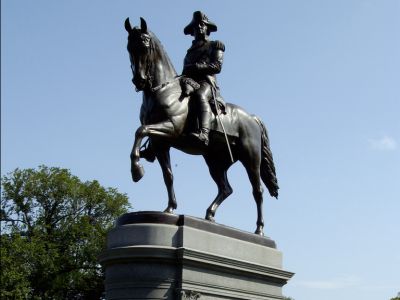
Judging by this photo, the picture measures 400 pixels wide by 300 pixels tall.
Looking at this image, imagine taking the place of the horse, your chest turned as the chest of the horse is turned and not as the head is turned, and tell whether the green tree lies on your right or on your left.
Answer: on your right

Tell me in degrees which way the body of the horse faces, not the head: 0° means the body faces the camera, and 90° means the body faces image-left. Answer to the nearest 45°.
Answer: approximately 45°

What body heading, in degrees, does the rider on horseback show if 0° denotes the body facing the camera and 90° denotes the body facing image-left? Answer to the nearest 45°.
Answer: approximately 45°
